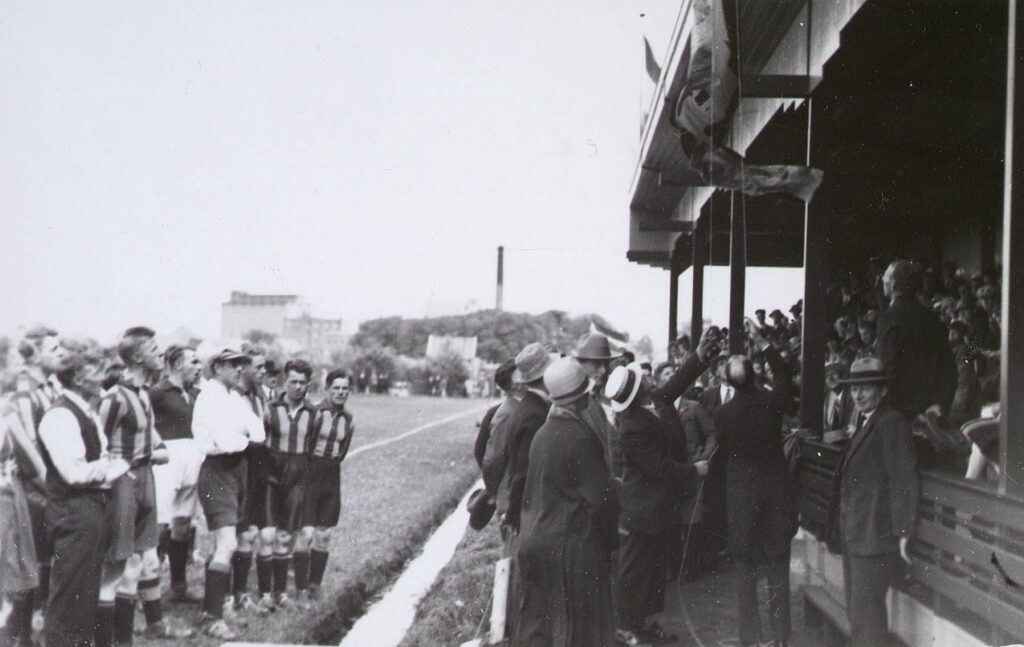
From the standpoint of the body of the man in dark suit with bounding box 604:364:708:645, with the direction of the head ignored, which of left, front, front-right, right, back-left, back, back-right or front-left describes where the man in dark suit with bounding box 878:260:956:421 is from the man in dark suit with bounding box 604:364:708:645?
front-right

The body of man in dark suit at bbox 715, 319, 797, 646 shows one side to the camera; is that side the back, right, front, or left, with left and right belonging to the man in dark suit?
back

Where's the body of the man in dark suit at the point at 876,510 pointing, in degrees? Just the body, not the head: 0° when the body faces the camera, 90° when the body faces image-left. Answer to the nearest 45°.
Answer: approximately 45°

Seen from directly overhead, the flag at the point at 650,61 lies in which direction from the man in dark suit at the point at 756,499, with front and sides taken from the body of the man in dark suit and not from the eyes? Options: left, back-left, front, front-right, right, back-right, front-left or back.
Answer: front

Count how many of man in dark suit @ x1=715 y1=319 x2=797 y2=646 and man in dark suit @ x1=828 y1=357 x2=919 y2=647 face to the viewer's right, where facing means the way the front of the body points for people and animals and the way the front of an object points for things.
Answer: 0

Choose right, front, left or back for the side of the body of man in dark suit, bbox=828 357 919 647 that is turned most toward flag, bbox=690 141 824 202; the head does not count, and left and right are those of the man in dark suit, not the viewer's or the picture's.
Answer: right
